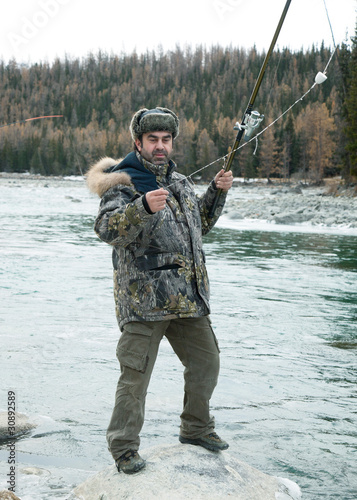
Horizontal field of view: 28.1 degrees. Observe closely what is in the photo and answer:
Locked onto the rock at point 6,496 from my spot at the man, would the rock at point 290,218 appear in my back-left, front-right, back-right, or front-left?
back-right

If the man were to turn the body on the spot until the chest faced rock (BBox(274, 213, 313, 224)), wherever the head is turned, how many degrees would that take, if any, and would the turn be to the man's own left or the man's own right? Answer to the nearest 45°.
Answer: approximately 135° to the man's own left

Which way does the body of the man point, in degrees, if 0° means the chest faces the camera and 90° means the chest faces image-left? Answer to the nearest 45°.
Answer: approximately 315°
